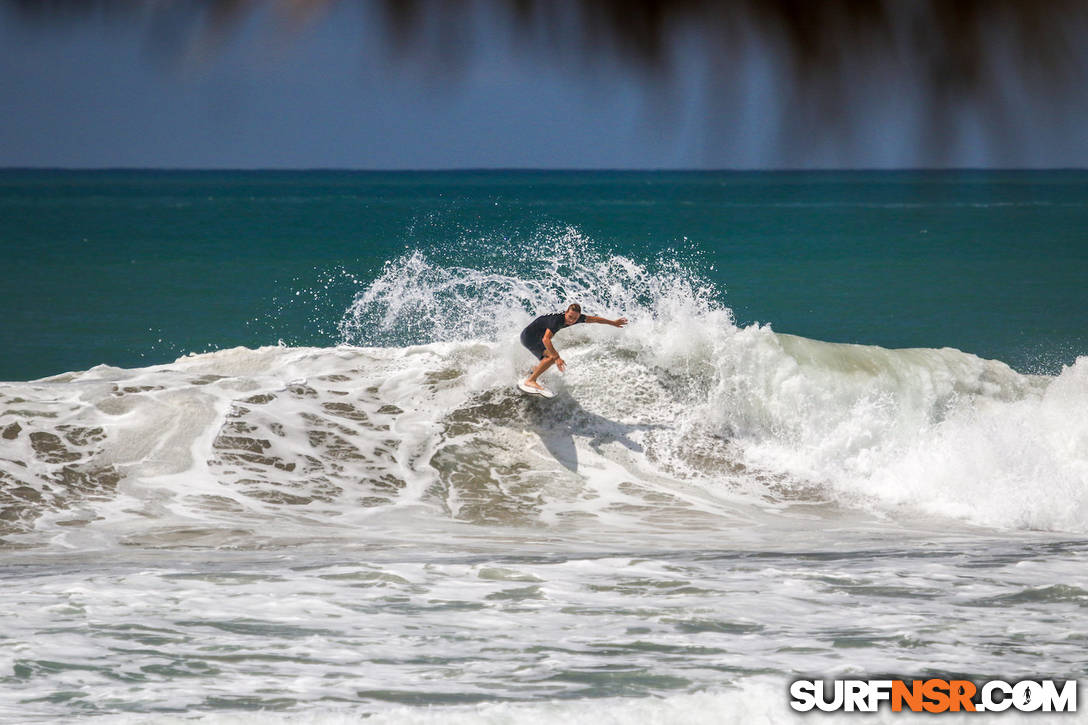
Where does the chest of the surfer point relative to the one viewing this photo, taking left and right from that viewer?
facing the viewer and to the right of the viewer
